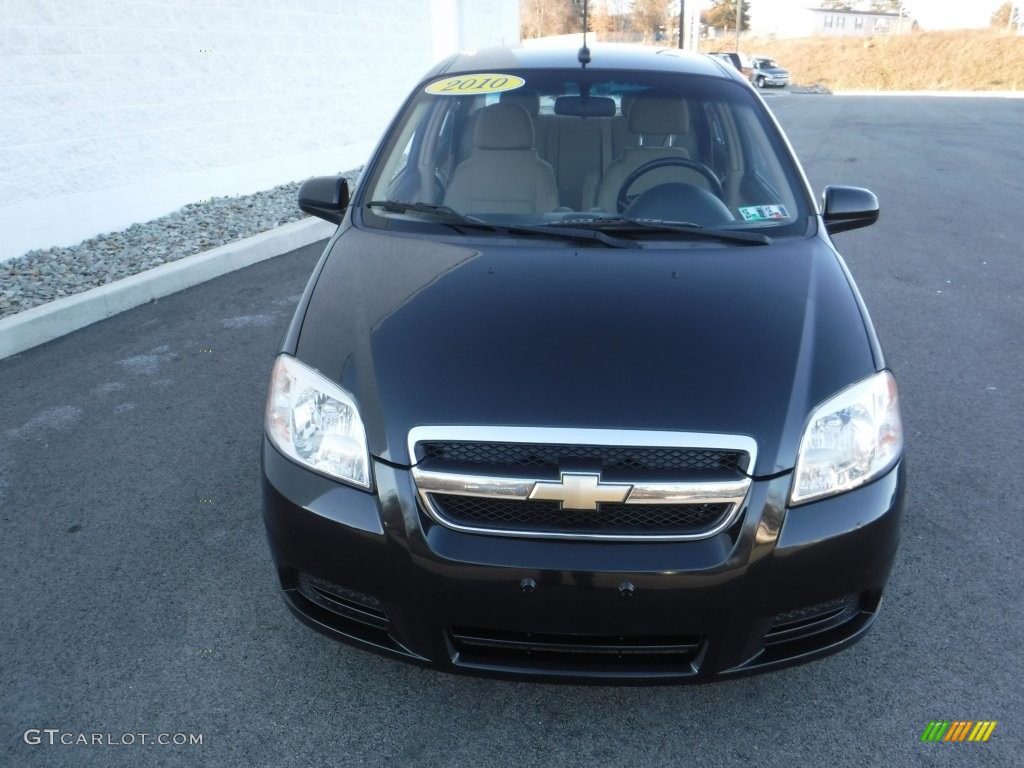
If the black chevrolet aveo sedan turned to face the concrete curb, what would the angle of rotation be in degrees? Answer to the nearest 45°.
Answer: approximately 135° to its right

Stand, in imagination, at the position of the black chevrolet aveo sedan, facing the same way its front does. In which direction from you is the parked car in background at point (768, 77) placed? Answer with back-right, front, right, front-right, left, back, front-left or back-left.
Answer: back

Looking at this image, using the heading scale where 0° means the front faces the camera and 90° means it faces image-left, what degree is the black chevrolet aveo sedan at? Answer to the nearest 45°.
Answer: approximately 0°
